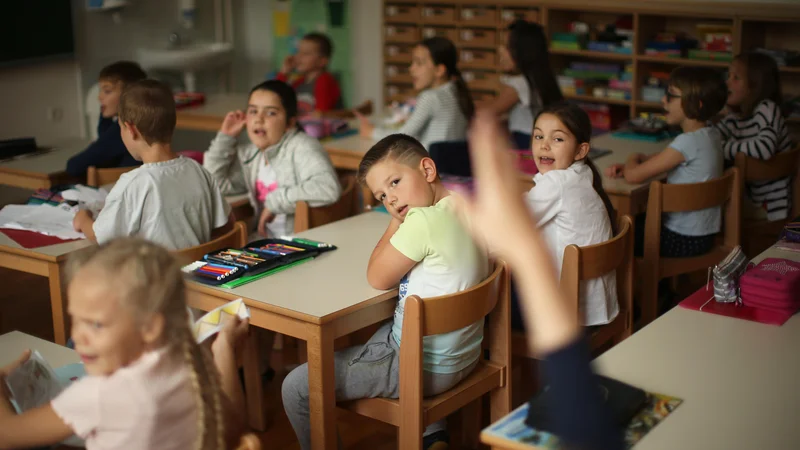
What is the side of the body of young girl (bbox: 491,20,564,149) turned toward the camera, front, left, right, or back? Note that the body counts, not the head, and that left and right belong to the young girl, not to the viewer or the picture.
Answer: left

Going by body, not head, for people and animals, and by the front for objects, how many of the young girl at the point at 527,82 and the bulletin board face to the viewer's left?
1

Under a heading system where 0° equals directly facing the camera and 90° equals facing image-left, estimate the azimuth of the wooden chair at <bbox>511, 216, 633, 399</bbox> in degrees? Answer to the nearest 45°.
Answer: approximately 135°

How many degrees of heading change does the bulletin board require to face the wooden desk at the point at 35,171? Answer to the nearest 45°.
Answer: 0° — it already faces it

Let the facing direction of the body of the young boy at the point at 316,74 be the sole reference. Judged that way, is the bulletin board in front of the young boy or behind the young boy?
behind

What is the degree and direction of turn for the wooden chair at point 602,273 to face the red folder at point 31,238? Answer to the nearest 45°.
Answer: approximately 45° to its left

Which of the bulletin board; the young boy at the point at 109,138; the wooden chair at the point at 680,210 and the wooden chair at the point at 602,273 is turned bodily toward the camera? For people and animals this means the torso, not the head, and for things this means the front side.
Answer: the bulletin board

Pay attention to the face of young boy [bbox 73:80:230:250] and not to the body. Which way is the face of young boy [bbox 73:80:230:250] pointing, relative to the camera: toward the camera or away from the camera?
away from the camera

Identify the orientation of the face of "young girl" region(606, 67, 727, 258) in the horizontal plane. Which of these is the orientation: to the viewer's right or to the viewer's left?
to the viewer's left

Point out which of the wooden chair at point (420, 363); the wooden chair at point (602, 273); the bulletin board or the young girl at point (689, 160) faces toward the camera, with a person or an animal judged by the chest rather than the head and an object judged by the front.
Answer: the bulletin board
